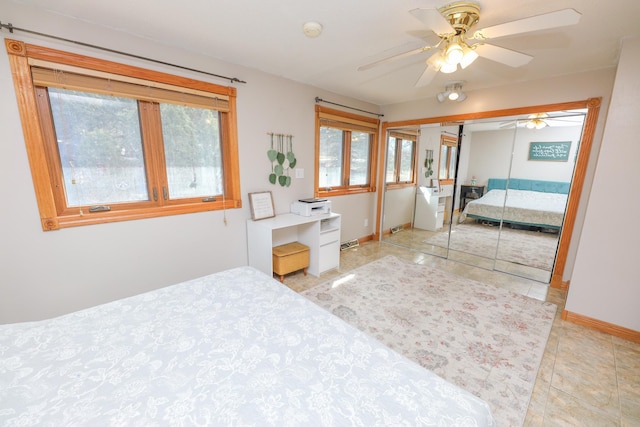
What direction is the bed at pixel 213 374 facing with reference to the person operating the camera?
facing away from the viewer and to the right of the viewer

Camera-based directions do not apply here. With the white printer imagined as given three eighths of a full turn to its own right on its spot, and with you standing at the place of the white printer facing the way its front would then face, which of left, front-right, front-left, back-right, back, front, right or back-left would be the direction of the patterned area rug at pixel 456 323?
back-left

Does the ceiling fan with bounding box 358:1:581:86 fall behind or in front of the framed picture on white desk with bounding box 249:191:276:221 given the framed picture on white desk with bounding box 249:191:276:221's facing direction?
in front

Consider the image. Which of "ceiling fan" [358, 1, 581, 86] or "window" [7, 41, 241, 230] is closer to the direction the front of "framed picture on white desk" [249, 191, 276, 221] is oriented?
the ceiling fan

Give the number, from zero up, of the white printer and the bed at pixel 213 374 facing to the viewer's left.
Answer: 0

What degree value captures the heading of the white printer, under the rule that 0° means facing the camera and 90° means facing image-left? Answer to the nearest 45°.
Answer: approximately 315°

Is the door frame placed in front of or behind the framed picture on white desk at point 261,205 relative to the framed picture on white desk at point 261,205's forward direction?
in front

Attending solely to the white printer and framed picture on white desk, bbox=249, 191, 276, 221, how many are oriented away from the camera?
0

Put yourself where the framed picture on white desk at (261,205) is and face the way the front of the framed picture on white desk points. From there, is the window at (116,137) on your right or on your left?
on your right

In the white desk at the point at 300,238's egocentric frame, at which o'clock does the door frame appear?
The door frame is roughly at 11 o'clock from the white desk.

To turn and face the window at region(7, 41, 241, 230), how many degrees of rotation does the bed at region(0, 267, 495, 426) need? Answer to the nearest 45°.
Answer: approximately 90° to its left

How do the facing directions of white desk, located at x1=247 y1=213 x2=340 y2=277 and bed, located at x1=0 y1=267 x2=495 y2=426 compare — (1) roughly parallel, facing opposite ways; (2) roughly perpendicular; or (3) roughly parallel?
roughly perpendicular

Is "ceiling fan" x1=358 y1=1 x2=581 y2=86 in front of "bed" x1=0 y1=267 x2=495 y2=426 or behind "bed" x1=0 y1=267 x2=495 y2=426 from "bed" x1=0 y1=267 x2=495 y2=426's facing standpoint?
in front

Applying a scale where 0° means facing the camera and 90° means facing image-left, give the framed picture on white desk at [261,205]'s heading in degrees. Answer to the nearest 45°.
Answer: approximately 315°
